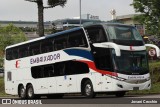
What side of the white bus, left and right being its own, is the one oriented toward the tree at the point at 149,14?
left

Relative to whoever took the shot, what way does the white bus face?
facing the viewer and to the right of the viewer
